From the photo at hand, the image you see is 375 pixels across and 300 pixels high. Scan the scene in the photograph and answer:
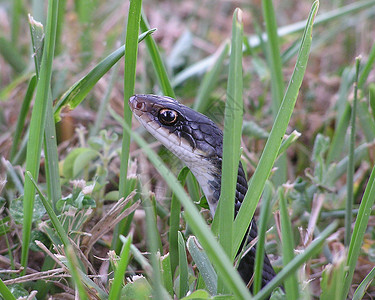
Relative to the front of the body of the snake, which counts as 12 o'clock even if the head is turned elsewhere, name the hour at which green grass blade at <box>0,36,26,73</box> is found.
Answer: The green grass blade is roughly at 2 o'clock from the snake.

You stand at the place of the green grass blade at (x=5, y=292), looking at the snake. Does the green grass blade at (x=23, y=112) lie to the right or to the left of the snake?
left

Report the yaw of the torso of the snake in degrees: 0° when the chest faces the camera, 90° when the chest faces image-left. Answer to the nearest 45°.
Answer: approximately 90°

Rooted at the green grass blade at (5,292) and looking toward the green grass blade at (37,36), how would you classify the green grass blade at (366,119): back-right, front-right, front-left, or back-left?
front-right

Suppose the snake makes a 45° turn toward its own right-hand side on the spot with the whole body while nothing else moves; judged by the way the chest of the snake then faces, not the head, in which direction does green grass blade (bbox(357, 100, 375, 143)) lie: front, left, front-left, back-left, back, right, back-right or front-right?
right
